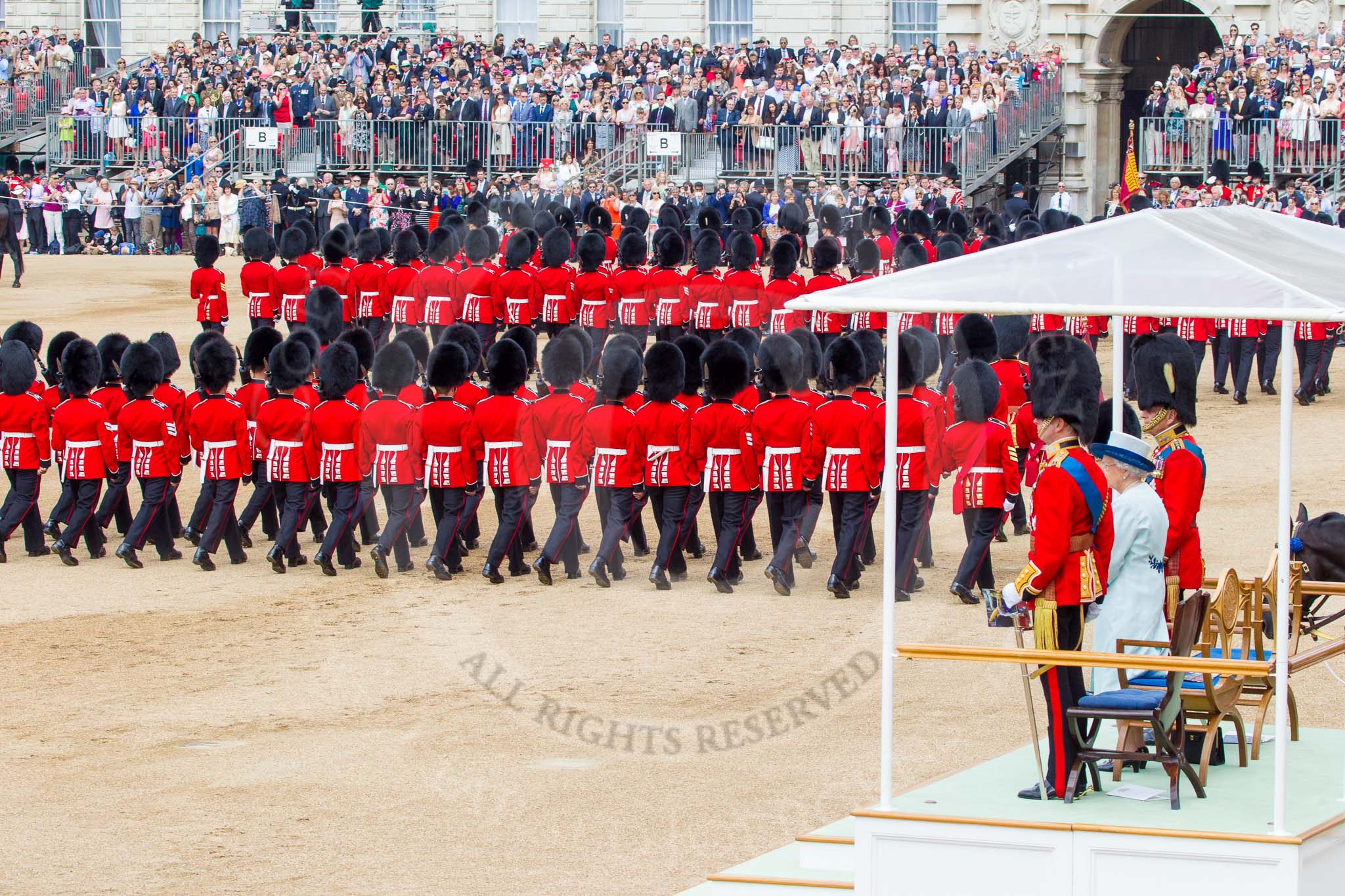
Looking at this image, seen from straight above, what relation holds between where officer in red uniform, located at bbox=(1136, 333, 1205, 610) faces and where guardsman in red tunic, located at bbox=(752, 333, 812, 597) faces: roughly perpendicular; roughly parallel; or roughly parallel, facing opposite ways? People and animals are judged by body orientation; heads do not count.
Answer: roughly perpendicular

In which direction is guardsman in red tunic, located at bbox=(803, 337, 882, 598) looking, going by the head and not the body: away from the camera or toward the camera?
away from the camera

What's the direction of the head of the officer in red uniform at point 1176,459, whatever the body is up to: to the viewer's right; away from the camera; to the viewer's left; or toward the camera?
to the viewer's left

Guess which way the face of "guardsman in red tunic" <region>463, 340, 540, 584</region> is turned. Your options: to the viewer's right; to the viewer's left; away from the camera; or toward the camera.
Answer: away from the camera

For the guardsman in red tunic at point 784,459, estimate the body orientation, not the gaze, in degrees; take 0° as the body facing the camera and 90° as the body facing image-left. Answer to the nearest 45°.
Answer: approximately 180°

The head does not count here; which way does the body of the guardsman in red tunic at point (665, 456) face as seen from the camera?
away from the camera

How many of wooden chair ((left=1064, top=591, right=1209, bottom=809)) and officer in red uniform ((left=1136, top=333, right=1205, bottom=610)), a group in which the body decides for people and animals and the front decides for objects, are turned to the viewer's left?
2

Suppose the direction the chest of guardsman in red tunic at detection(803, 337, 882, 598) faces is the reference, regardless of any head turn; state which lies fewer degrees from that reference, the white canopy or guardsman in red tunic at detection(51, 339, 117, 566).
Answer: the guardsman in red tunic

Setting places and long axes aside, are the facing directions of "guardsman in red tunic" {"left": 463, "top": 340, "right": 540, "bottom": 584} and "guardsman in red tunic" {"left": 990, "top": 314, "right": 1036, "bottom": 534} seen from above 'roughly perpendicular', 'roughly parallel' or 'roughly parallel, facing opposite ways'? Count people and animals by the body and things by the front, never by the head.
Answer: roughly parallel

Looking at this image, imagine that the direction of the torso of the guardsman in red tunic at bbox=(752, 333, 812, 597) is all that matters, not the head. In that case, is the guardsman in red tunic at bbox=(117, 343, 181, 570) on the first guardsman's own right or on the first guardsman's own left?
on the first guardsman's own left

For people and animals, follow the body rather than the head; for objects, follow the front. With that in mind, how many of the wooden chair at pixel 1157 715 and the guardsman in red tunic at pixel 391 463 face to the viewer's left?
1

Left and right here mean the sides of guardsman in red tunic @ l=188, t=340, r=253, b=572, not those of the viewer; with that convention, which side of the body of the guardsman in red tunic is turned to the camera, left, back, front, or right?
back

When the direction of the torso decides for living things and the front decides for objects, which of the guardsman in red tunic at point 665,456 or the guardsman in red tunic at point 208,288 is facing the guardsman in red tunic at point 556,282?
the guardsman in red tunic at point 665,456
